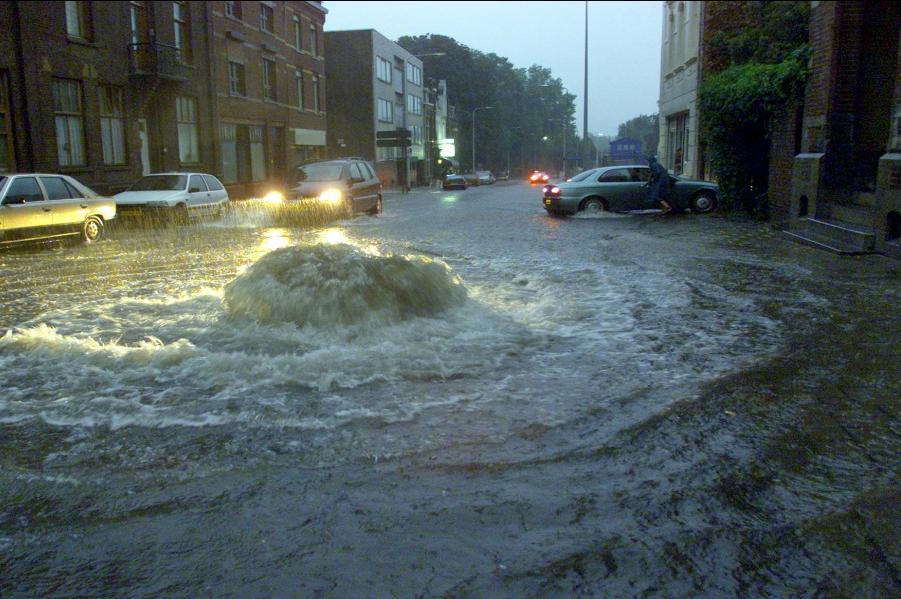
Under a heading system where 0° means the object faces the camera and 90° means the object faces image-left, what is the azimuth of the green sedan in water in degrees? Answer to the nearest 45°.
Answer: approximately 270°

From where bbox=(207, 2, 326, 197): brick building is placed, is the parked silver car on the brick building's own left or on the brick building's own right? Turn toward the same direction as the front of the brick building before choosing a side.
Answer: on the brick building's own right

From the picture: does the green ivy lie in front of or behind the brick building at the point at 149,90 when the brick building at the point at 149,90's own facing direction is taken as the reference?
in front

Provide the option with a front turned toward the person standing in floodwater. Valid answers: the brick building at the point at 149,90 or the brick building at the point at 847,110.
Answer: the brick building at the point at 149,90

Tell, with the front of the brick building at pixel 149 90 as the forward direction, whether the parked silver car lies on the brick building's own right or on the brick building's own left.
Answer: on the brick building's own right

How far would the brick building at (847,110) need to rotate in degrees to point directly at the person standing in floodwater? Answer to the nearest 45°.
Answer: approximately 90° to its right

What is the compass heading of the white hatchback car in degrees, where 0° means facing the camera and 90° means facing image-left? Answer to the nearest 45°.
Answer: approximately 45°
